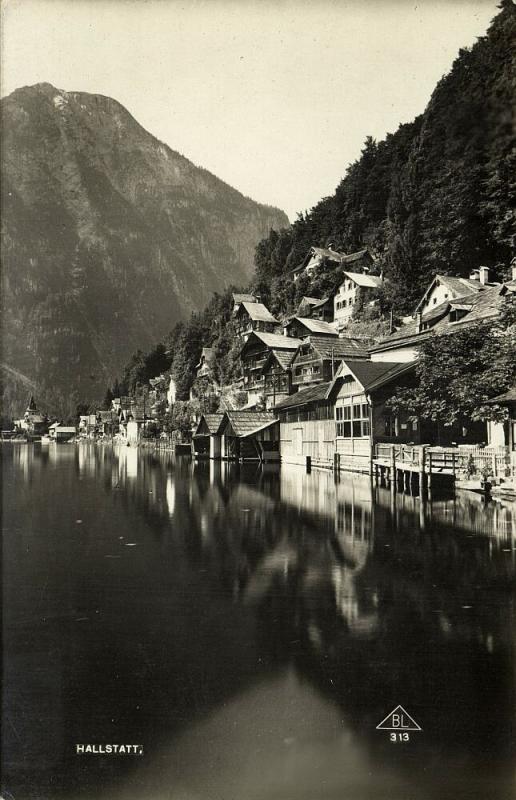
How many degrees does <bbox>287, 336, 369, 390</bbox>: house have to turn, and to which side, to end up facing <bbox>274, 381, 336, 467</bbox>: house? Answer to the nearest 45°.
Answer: approximately 45° to its left

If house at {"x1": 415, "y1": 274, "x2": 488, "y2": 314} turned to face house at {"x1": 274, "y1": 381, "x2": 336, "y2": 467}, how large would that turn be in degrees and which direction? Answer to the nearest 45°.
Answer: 0° — it already faces it

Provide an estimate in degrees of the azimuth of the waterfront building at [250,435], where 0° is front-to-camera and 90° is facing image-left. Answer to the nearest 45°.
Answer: approximately 45°

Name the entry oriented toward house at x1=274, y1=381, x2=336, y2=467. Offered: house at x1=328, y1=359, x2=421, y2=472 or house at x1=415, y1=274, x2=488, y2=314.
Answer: house at x1=415, y1=274, x2=488, y2=314

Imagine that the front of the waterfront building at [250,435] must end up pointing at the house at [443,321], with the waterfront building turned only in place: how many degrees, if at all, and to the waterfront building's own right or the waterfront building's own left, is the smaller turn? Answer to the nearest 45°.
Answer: approximately 135° to the waterfront building's own left

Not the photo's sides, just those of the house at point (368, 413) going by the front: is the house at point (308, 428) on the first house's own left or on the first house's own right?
on the first house's own right

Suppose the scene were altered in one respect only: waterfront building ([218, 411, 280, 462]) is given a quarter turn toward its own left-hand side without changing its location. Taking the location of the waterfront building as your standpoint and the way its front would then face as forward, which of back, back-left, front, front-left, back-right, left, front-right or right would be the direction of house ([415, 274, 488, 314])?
front-left

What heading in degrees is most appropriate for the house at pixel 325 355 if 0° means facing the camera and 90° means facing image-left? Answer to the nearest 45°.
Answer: approximately 45°

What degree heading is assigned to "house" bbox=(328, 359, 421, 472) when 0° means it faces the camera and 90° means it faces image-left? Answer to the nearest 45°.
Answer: approximately 45°

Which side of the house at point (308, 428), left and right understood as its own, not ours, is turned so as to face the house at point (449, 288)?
back
